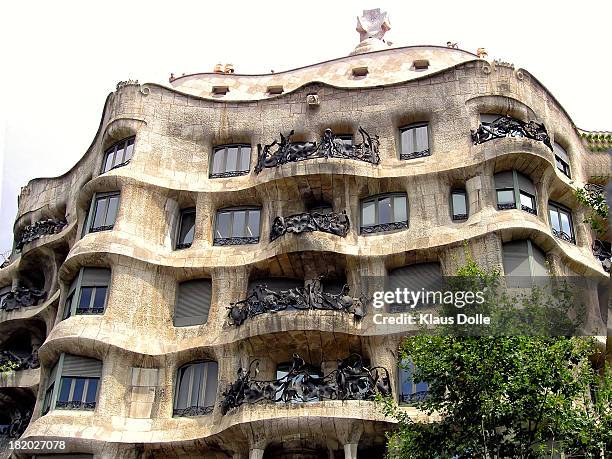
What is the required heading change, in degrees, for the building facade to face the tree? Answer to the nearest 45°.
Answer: approximately 45° to its left

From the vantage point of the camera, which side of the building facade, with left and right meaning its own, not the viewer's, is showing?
front
